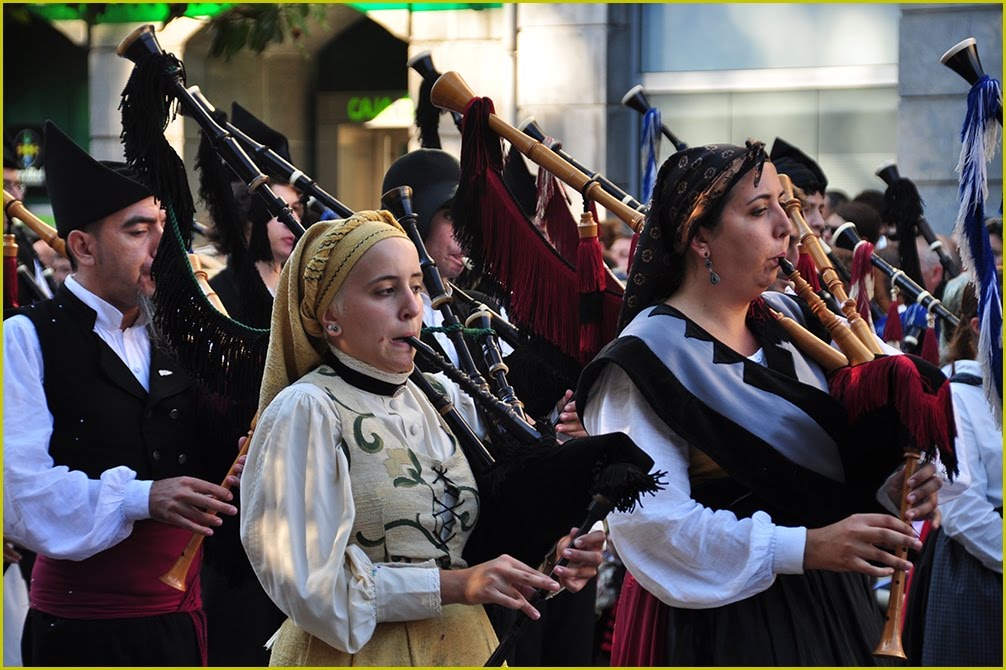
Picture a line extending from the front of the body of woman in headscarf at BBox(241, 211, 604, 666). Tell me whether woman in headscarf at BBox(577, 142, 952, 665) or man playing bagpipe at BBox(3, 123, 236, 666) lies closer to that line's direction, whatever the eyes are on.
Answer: the woman in headscarf

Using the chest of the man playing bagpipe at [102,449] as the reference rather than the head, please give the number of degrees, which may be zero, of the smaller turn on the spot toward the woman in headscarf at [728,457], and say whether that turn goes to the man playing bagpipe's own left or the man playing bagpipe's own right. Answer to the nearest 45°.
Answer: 0° — they already face them

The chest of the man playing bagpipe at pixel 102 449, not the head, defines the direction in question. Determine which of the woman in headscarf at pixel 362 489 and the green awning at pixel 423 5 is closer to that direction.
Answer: the woman in headscarf

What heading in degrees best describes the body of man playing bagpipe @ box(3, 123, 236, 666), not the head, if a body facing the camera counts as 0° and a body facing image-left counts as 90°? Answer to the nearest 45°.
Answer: approximately 315°

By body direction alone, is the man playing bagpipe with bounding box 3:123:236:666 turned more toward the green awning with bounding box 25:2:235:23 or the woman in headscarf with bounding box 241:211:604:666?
the woman in headscarf

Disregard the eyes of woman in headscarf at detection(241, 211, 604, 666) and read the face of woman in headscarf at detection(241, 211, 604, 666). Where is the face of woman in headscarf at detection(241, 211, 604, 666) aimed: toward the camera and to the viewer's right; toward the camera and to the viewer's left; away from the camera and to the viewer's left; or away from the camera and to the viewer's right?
toward the camera and to the viewer's right

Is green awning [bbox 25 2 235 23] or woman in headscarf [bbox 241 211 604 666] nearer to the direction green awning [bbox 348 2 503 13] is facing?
the woman in headscarf

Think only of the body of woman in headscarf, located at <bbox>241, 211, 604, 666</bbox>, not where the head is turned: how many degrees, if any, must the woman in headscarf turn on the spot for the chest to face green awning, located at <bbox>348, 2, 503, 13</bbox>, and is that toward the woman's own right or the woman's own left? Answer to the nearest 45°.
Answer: approximately 135° to the woman's own left
